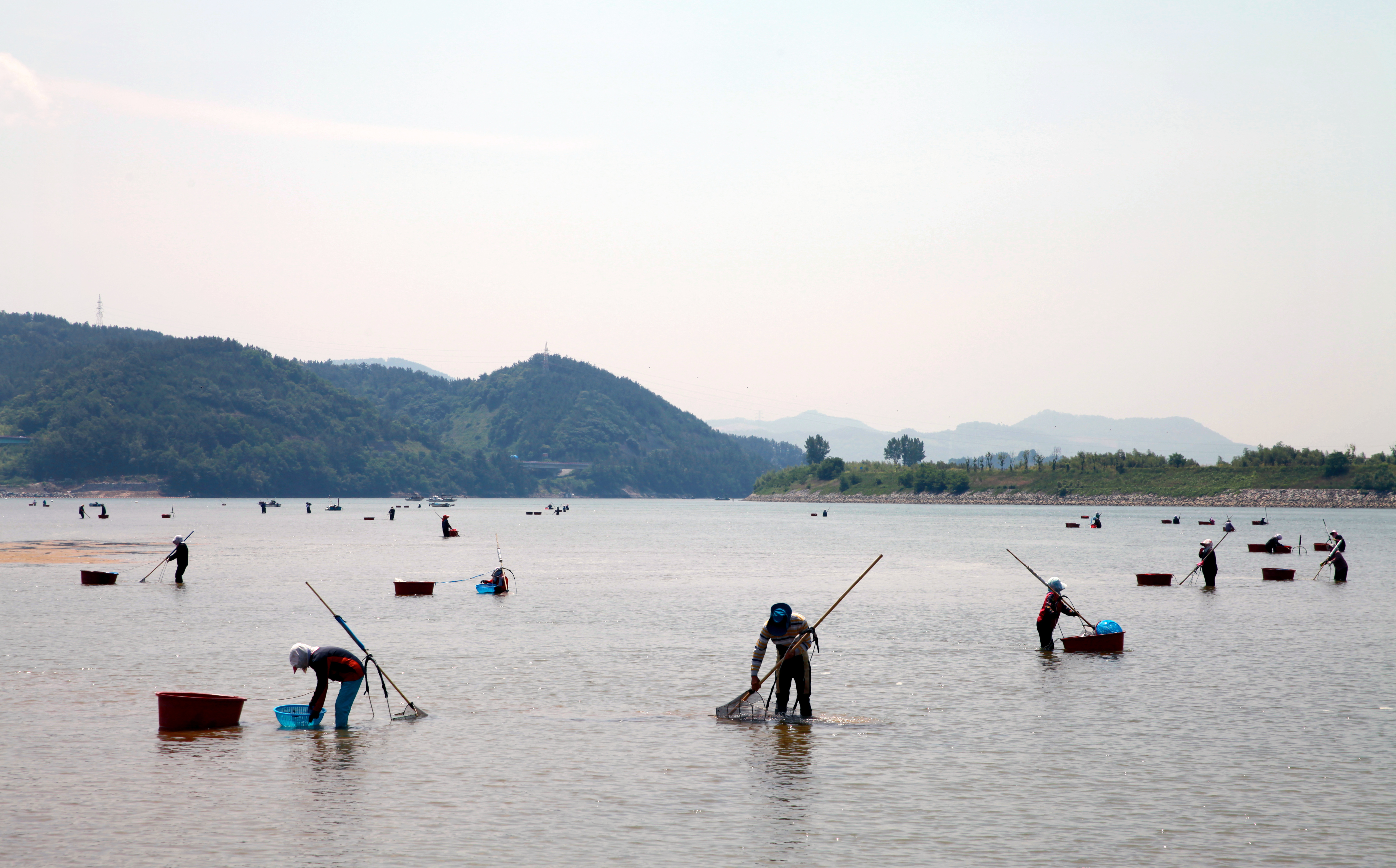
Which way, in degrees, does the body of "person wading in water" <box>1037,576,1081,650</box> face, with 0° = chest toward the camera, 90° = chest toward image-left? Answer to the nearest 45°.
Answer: approximately 270°

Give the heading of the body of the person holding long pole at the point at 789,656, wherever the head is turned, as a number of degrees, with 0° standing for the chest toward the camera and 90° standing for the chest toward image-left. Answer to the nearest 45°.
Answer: approximately 0°

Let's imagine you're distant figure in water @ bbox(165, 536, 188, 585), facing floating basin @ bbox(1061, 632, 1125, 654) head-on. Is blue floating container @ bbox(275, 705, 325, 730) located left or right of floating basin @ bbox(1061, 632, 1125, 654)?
right

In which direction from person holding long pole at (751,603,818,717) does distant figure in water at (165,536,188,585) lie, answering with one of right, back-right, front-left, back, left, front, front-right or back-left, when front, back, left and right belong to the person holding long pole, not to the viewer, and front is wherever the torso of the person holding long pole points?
back-right

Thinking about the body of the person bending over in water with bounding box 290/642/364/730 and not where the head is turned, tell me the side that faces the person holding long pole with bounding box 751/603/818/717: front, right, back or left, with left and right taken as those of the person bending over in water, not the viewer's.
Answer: back

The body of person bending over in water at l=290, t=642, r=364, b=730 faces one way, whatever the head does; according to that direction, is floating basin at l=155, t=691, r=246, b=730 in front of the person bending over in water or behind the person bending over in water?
in front

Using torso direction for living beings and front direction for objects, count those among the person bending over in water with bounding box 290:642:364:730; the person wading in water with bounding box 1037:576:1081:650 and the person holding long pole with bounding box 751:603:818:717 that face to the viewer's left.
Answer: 1

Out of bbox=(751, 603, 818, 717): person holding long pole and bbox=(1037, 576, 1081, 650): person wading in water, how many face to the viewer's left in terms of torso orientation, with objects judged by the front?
0

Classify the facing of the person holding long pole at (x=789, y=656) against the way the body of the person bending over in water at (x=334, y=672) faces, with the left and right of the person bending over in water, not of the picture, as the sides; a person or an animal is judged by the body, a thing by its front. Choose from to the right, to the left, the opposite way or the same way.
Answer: to the left

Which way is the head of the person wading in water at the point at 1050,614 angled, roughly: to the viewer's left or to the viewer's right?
to the viewer's right

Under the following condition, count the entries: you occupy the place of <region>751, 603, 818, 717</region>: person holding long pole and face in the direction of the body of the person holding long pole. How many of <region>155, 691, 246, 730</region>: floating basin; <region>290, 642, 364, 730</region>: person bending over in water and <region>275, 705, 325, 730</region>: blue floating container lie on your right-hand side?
3

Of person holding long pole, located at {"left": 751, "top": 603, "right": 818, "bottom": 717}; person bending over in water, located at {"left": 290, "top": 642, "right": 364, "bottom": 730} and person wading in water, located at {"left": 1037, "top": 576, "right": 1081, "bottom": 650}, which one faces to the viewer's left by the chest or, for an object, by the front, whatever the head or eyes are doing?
the person bending over in water

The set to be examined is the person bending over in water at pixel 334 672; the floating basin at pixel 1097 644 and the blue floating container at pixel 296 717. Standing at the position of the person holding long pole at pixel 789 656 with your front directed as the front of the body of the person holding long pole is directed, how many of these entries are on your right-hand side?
2

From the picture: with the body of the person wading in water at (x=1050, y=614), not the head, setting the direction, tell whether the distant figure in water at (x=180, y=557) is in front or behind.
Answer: behind

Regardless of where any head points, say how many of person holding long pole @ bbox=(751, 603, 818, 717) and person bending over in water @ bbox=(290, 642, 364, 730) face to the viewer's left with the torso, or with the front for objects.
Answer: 1
